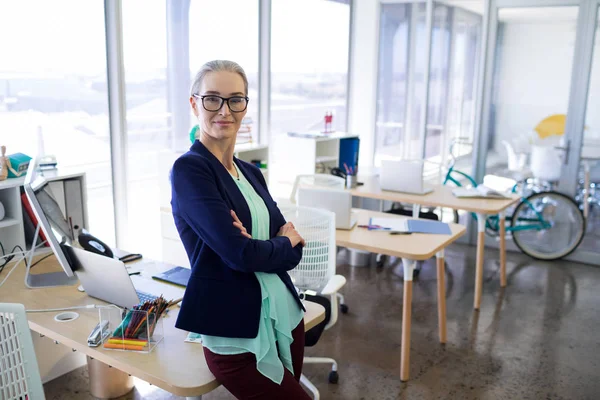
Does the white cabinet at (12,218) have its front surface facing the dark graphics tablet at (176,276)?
yes

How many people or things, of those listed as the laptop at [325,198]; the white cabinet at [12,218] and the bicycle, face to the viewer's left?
1

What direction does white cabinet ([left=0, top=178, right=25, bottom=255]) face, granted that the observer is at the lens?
facing the viewer and to the right of the viewer

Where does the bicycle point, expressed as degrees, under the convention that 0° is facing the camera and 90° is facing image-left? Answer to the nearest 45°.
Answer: approximately 90°

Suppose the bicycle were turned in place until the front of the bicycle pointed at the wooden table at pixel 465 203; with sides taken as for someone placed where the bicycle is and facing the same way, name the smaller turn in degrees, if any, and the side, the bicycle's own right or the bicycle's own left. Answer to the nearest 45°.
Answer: approximately 45° to the bicycle's own left

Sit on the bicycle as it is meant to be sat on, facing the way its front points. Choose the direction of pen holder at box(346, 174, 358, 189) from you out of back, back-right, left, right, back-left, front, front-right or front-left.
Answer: front-left

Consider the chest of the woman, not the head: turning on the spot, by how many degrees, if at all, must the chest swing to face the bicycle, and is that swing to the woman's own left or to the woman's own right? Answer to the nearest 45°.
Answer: approximately 90° to the woman's own left

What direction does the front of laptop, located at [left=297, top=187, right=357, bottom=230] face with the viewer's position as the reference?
facing away from the viewer and to the right of the viewer

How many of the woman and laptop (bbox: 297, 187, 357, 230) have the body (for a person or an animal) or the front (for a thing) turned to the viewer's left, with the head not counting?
0

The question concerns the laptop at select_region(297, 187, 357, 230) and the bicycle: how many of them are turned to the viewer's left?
1
